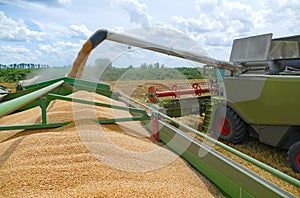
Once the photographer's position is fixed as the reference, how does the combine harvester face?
facing away from the viewer and to the left of the viewer
